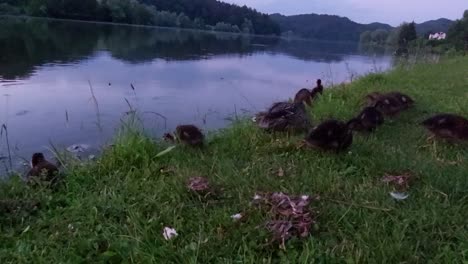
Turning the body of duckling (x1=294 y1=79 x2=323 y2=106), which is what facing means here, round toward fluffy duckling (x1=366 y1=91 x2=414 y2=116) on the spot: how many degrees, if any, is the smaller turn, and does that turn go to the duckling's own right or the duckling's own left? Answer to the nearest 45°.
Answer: approximately 45° to the duckling's own right

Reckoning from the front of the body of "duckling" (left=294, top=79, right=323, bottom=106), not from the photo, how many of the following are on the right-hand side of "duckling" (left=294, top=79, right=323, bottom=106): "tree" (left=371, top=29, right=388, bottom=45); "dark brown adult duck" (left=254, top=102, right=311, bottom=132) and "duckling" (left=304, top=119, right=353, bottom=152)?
2

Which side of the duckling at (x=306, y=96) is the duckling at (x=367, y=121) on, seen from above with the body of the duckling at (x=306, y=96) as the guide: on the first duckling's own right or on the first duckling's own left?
on the first duckling's own right

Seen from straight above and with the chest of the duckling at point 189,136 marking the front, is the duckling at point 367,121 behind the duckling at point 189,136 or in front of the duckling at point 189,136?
behind

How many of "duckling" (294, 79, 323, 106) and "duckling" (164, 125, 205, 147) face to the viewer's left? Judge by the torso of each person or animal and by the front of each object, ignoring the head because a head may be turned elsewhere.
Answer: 1

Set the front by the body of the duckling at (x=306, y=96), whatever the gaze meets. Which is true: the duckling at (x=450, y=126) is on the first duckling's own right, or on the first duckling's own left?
on the first duckling's own right

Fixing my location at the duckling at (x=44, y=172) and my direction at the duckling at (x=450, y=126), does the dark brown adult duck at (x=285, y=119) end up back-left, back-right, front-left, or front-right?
front-left

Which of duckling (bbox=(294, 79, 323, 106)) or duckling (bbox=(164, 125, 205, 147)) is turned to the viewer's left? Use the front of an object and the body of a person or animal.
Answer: duckling (bbox=(164, 125, 205, 147))

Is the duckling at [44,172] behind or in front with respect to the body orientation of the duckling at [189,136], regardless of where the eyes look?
in front

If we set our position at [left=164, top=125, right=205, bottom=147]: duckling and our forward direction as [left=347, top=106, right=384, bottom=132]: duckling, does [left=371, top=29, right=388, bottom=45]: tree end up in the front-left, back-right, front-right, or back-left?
front-left

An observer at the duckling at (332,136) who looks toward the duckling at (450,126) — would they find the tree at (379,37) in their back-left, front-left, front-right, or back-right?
front-left

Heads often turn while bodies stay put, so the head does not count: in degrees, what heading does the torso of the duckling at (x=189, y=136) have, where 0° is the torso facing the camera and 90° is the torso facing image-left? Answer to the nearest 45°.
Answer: approximately 90°
